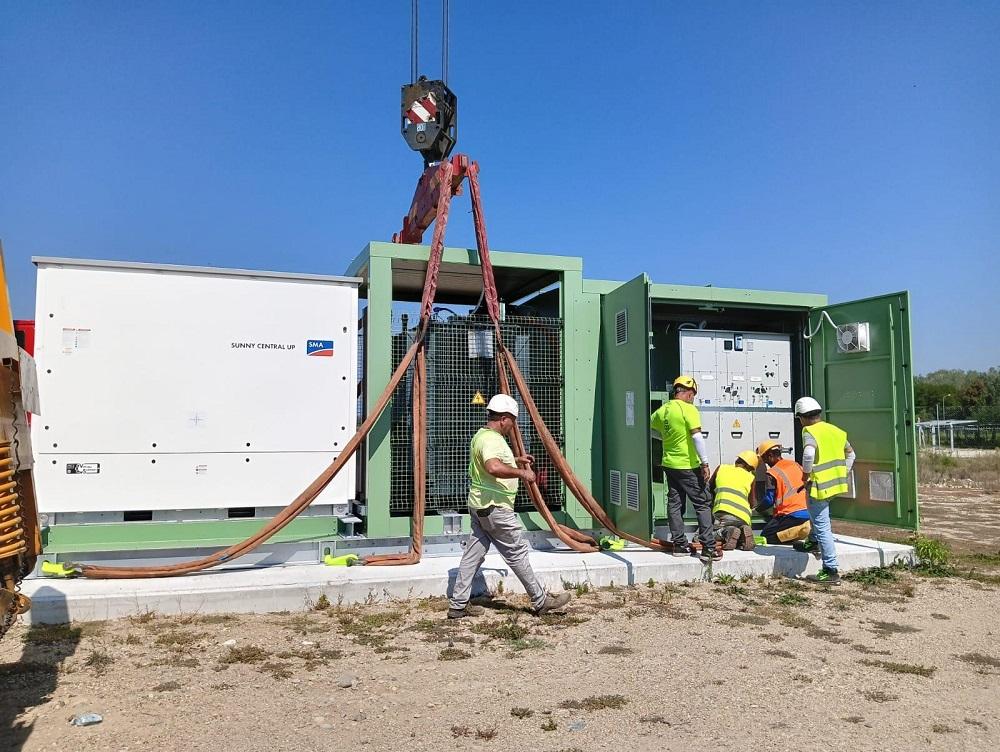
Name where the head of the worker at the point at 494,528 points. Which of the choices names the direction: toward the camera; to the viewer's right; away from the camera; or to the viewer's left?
to the viewer's right

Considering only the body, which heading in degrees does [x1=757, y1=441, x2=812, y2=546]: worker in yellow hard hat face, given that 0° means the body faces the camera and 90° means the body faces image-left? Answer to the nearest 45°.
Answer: approximately 135°

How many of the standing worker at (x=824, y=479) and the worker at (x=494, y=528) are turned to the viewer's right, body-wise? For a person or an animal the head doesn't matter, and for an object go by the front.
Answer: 1

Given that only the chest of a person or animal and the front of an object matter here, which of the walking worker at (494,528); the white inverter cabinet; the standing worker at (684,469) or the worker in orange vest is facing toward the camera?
the white inverter cabinet

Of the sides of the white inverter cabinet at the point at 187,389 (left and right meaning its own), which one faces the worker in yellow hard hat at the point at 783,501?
left

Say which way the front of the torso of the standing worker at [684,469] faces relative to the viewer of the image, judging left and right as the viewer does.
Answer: facing away from the viewer and to the right of the viewer

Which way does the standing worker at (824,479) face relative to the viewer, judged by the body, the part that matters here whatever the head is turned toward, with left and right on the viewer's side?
facing away from the viewer and to the left of the viewer

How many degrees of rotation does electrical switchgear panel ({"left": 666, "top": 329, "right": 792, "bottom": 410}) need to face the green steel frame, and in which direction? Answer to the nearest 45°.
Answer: approximately 45° to its right

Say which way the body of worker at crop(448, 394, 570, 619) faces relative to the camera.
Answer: to the viewer's right
